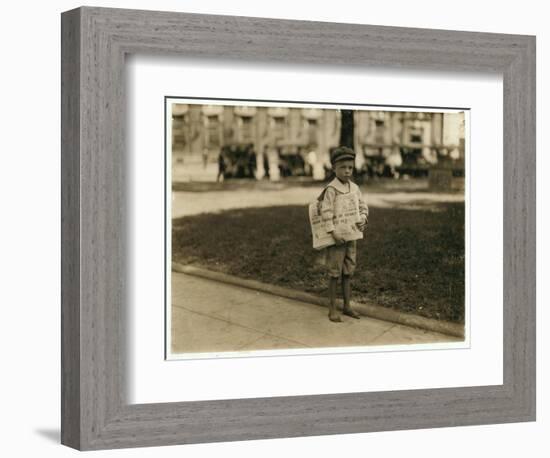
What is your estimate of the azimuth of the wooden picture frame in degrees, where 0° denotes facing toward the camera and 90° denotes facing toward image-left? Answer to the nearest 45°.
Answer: approximately 315°
